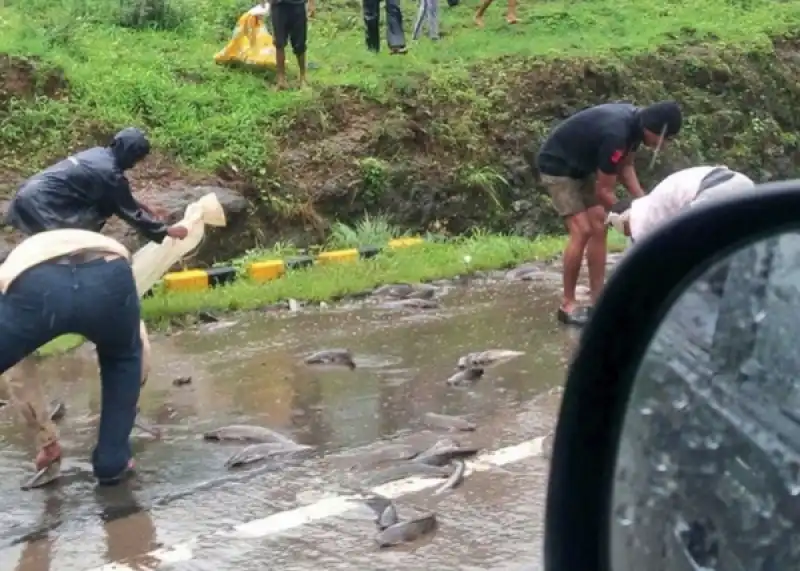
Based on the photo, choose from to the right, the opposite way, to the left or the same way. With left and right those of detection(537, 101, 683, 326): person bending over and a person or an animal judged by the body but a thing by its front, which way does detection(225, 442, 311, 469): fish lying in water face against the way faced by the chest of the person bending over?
the opposite way

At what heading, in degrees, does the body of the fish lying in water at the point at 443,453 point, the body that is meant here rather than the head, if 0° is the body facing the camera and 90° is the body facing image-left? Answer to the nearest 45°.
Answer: approximately 90°

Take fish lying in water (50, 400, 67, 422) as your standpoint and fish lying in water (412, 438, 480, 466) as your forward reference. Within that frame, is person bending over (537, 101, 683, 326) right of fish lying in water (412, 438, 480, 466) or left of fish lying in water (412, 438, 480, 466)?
left

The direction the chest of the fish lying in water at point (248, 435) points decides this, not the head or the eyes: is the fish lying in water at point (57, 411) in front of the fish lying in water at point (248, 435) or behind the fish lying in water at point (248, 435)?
in front

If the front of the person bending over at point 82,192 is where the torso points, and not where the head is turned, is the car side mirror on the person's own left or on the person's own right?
on the person's own right

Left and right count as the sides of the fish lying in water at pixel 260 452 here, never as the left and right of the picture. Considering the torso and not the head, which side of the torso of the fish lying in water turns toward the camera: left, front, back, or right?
left

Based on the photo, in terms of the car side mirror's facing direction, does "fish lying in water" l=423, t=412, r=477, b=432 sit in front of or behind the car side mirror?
behind

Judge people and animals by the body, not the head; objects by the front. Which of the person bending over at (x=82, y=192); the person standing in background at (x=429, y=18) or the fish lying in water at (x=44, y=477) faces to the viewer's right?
the person bending over

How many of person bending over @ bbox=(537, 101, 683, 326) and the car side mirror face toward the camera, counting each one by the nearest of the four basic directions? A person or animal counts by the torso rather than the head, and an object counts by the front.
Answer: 1

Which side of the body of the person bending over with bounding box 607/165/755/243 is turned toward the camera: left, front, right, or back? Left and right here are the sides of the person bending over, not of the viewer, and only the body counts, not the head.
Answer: left

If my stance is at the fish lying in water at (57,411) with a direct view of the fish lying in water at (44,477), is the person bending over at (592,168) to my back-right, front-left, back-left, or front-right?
back-left

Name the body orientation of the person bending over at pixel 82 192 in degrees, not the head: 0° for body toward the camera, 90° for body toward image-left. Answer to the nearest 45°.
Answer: approximately 270°

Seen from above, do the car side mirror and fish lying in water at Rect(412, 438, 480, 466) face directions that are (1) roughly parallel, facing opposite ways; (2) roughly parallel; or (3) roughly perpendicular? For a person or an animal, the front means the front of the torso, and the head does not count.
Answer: roughly perpendicular
